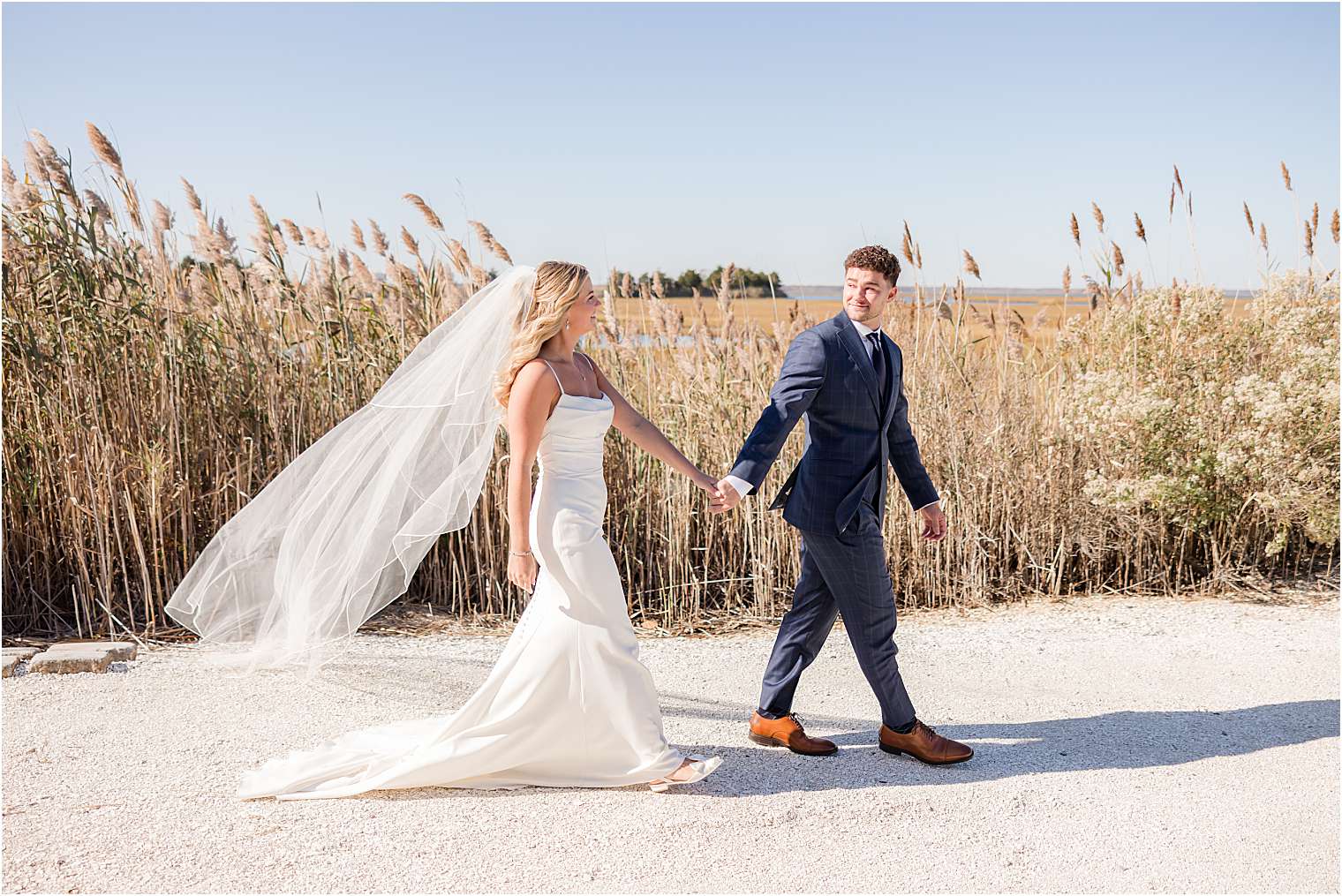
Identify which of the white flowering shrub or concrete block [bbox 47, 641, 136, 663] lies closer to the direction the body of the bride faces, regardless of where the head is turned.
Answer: the white flowering shrub

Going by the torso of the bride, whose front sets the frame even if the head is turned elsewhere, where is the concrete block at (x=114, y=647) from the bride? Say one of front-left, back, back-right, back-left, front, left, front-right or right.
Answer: back-left

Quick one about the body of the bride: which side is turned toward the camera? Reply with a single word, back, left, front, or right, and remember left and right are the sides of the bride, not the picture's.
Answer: right

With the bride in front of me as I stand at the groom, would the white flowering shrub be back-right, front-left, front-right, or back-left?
back-right

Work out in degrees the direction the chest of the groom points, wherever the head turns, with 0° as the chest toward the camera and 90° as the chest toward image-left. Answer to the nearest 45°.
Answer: approximately 315°

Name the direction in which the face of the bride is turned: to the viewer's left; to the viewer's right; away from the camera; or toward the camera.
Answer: to the viewer's right

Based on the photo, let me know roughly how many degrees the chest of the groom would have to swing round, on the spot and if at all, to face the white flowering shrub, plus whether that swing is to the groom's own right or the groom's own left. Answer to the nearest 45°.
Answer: approximately 90° to the groom's own left

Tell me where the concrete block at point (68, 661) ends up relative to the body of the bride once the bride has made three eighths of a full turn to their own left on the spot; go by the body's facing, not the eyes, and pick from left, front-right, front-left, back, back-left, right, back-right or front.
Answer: front

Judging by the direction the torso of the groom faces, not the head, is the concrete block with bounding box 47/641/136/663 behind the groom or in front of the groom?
behind
